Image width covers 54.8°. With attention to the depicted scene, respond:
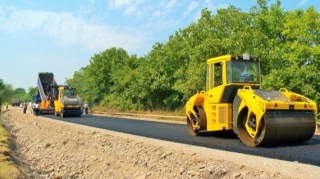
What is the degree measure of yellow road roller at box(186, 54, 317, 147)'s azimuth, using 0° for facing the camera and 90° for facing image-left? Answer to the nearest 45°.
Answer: approximately 315°
